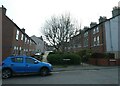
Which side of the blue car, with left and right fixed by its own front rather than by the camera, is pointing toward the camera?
right

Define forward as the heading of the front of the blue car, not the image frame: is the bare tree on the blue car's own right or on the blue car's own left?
on the blue car's own left

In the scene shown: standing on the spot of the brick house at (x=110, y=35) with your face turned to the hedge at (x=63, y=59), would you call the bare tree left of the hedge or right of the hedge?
right
